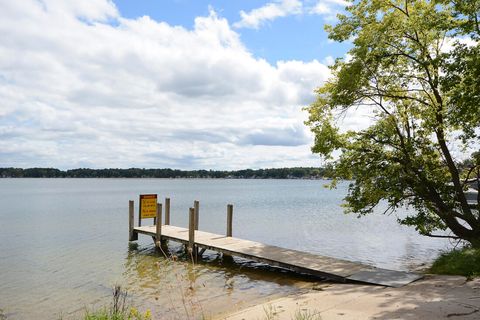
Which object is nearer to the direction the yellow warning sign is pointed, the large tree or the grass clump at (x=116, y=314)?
the grass clump

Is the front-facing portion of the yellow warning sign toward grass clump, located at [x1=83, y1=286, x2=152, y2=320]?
yes

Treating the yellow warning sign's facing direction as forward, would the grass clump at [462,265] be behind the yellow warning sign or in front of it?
in front

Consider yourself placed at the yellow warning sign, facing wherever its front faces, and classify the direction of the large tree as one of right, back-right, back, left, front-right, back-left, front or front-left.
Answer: front-left

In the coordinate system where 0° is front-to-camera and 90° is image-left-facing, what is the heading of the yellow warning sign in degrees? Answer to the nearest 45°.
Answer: approximately 0°
